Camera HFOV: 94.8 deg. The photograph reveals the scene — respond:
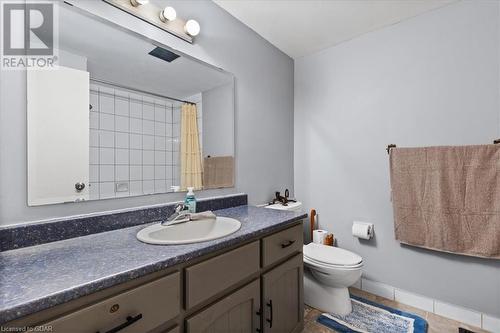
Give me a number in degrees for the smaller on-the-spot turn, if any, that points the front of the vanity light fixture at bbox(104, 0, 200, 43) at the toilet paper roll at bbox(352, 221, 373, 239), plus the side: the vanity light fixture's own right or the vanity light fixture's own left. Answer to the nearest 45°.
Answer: approximately 45° to the vanity light fixture's own left

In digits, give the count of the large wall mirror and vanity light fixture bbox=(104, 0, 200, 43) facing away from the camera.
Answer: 0

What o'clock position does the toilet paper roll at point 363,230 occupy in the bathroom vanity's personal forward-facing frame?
The toilet paper roll is roughly at 10 o'clock from the bathroom vanity.

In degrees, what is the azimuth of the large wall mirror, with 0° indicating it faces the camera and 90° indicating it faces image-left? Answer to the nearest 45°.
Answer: approximately 315°

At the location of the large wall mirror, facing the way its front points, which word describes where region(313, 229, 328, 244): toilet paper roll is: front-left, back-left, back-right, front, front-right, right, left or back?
front-left

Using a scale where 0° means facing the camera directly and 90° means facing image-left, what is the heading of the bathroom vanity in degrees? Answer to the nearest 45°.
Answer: approximately 315°

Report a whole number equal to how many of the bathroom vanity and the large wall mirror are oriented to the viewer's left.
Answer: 0
